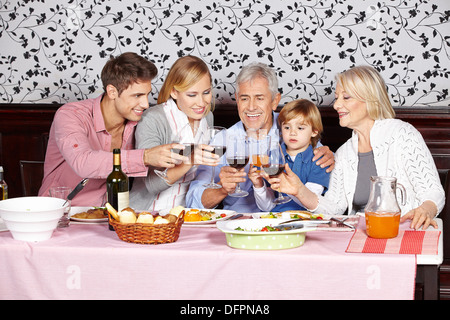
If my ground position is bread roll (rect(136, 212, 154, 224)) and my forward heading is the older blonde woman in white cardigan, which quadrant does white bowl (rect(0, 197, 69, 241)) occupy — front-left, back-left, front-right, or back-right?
back-left

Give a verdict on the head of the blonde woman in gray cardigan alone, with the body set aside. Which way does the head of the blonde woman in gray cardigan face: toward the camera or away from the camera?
toward the camera

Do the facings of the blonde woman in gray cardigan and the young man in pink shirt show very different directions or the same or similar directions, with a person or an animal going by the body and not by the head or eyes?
same or similar directions

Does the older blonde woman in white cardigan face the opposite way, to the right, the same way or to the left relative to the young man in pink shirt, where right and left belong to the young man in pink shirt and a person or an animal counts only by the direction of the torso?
to the right

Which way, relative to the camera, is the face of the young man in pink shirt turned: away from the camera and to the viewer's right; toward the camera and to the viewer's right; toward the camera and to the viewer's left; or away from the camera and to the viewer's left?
toward the camera and to the viewer's right

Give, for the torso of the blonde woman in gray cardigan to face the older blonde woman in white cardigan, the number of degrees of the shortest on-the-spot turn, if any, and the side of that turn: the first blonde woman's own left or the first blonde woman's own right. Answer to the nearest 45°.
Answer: approximately 45° to the first blonde woman's own left

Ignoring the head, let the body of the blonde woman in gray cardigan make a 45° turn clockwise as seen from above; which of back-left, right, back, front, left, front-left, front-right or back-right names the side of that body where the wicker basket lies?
front

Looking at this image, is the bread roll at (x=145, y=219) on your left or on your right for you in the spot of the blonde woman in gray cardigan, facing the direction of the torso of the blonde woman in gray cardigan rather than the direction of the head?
on your right

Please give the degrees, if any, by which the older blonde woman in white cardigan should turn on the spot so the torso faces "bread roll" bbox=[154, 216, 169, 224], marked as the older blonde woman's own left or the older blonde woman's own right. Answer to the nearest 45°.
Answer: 0° — they already face it

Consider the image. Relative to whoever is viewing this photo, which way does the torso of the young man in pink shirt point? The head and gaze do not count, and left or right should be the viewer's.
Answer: facing the viewer and to the right of the viewer

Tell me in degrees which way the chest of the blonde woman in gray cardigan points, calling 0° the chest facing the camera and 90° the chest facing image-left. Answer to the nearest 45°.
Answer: approximately 315°

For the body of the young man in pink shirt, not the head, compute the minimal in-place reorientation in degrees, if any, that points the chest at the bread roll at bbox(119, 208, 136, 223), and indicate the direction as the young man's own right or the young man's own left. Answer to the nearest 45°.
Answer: approximately 45° to the young man's own right

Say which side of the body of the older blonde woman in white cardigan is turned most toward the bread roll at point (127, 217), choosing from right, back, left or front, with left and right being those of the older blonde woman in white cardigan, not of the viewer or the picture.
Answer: front

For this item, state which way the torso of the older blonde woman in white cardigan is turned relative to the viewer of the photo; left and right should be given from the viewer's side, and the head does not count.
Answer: facing the viewer and to the left of the viewer

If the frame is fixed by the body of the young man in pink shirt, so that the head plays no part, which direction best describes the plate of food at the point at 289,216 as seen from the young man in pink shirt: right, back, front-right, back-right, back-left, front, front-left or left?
front

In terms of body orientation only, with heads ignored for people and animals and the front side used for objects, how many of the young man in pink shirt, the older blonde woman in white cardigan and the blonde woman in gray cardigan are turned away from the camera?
0
